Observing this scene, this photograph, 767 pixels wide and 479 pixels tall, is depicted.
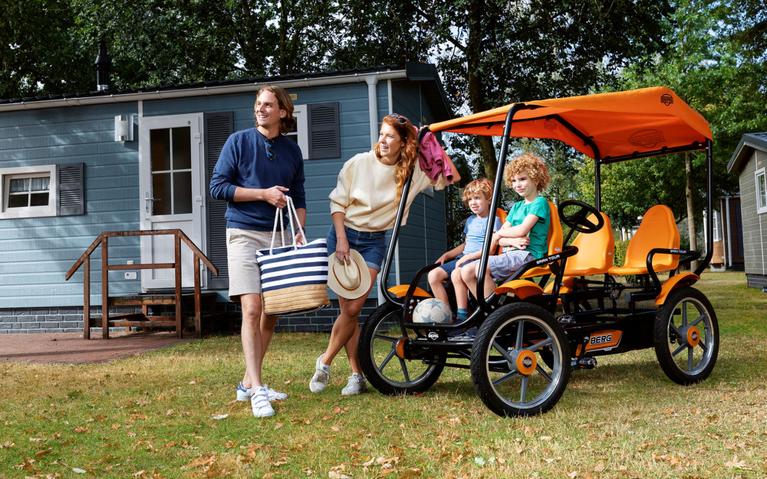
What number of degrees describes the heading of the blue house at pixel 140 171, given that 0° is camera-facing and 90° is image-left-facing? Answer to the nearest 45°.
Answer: approximately 0°

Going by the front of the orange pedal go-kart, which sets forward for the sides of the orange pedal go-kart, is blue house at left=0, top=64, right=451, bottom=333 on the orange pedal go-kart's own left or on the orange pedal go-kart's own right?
on the orange pedal go-kart's own right

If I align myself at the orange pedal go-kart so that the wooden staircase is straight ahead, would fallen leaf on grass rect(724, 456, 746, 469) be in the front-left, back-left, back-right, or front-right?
back-left

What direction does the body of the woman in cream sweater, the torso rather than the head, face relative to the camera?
toward the camera

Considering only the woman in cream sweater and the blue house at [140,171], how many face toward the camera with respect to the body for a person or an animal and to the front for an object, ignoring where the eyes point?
2

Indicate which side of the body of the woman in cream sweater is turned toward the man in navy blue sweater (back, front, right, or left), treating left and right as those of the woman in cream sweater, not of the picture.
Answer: right

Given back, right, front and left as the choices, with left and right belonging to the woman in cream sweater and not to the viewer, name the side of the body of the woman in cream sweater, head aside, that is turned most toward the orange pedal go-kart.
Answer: left

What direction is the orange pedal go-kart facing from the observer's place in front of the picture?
facing the viewer and to the left of the viewer

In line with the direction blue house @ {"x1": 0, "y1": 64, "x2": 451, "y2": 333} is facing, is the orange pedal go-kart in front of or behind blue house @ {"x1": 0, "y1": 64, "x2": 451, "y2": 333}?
in front

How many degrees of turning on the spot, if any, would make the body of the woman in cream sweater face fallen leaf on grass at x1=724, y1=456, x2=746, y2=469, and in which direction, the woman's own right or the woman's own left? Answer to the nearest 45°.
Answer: approximately 45° to the woman's own left

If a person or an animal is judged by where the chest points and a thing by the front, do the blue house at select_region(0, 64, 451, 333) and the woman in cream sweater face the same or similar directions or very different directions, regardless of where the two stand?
same or similar directions

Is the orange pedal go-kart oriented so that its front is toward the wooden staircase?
no

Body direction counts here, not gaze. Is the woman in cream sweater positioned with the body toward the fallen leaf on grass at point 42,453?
no

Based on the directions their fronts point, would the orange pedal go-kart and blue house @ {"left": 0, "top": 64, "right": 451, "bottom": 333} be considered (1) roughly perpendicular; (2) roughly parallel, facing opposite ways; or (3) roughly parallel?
roughly perpendicular
